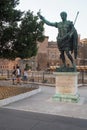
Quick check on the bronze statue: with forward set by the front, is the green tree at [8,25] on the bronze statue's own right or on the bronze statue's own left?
on the bronze statue's own right

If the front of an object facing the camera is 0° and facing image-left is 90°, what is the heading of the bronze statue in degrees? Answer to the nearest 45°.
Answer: approximately 0°
